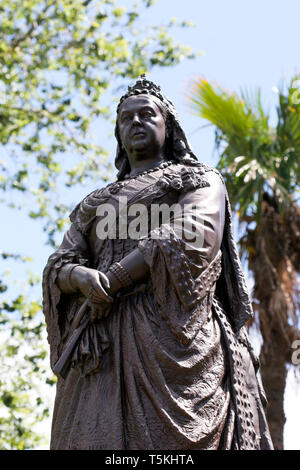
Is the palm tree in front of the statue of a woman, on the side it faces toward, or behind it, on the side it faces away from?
behind

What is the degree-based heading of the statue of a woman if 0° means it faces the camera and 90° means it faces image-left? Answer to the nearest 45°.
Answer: approximately 45°
